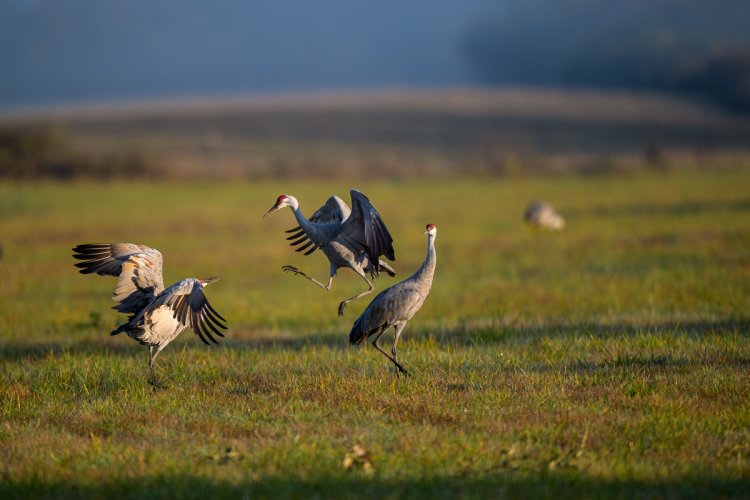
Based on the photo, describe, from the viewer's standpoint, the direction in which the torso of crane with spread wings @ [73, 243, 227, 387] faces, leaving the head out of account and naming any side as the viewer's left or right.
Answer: facing away from the viewer and to the right of the viewer

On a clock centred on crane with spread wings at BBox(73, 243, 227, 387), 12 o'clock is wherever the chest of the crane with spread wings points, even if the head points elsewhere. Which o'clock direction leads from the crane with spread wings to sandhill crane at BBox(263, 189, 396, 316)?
The sandhill crane is roughly at 1 o'clock from the crane with spread wings.

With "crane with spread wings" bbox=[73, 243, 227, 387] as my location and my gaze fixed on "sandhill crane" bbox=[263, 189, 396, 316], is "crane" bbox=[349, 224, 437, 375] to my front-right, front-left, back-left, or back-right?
front-right
